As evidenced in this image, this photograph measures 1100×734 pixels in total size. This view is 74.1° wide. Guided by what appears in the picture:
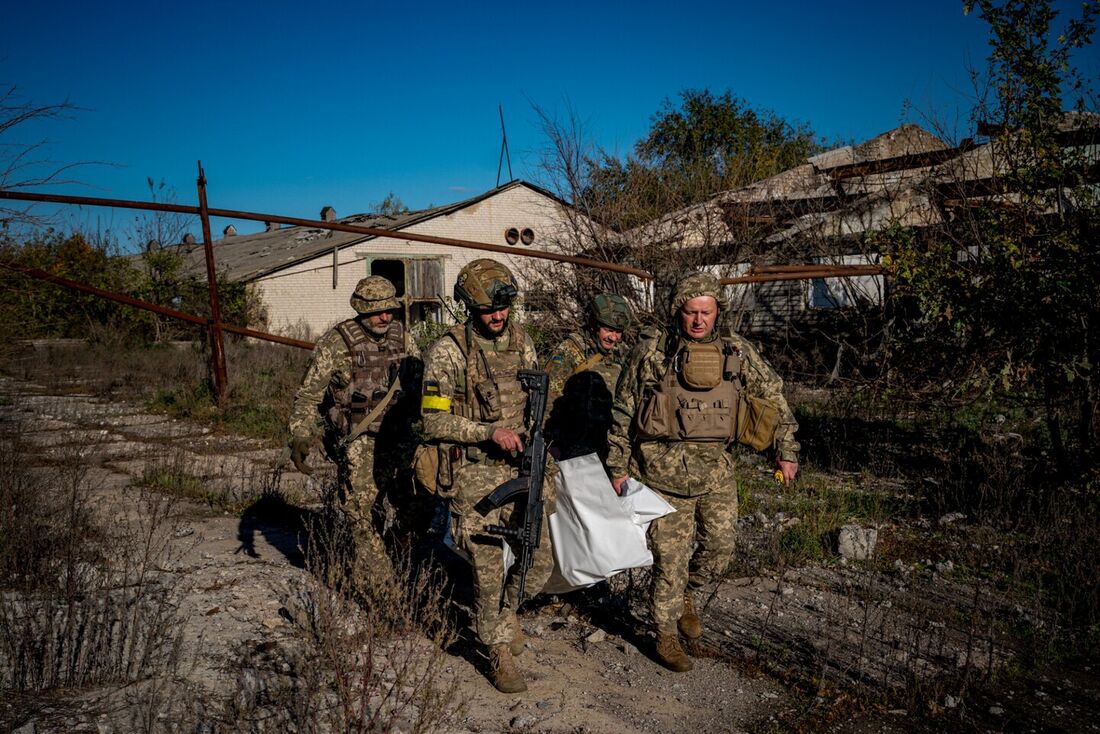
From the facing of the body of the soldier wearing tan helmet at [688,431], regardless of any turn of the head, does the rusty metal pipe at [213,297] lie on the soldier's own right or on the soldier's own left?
on the soldier's own right

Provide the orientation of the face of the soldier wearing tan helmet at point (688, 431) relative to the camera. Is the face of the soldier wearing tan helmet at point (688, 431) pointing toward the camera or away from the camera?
toward the camera

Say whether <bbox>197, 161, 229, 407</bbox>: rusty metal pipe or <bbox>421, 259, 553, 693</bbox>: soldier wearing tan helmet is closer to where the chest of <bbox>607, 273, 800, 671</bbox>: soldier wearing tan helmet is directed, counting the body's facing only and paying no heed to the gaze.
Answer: the soldier wearing tan helmet

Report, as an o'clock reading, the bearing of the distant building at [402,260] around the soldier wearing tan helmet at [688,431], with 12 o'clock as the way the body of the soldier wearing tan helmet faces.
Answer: The distant building is roughly at 5 o'clock from the soldier wearing tan helmet.

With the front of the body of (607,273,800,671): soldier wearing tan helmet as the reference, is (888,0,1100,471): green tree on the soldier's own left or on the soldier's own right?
on the soldier's own left

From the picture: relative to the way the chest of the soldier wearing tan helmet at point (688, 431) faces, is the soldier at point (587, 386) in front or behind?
behind

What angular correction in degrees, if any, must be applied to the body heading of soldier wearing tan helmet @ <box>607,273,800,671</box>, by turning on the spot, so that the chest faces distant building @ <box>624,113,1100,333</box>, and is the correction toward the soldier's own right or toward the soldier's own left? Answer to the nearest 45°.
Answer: approximately 180°

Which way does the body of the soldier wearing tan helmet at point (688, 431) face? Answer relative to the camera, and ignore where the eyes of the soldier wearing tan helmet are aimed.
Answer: toward the camera

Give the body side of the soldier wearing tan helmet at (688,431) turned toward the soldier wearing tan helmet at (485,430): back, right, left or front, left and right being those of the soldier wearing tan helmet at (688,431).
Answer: right
